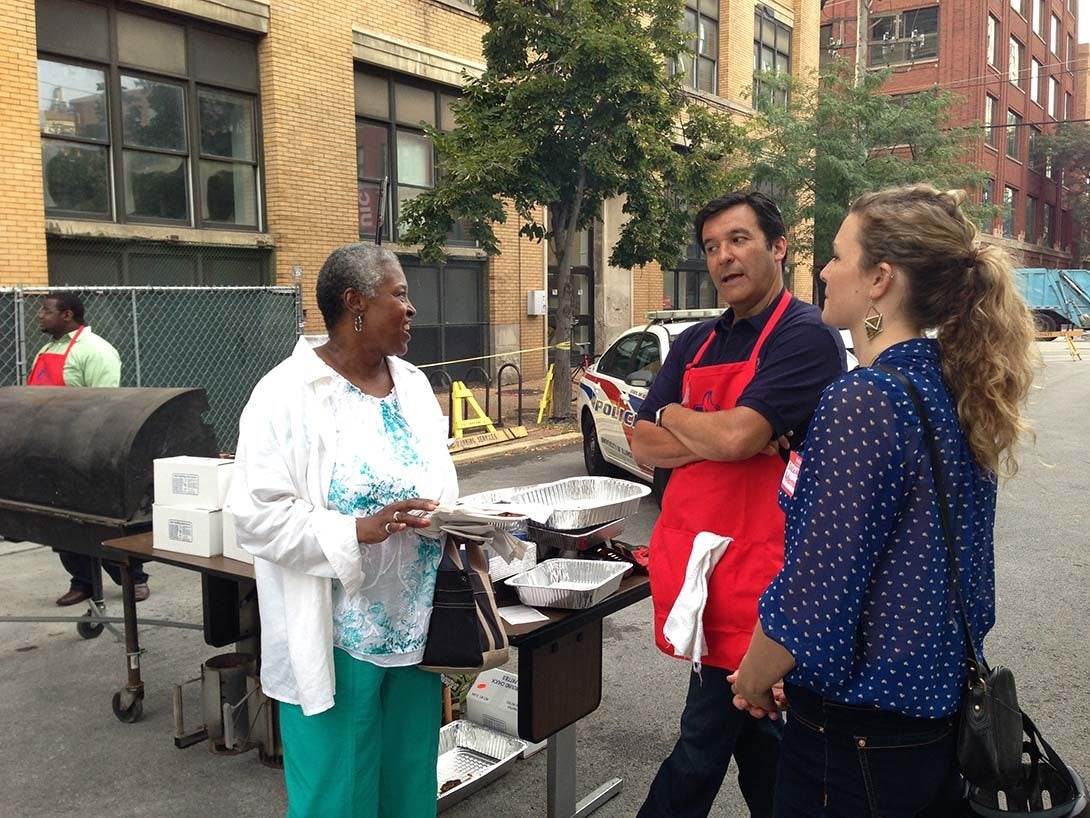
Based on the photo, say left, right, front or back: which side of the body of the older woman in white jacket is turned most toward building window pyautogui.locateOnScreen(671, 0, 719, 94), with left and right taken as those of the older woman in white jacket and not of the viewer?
left

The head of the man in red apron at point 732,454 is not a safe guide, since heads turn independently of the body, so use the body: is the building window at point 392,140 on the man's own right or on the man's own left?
on the man's own right

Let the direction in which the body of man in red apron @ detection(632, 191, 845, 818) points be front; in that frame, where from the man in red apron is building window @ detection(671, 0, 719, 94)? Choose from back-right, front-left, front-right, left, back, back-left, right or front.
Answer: back-right

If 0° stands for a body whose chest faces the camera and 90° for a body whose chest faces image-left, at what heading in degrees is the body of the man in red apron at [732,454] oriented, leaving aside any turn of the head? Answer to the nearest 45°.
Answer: approximately 45°

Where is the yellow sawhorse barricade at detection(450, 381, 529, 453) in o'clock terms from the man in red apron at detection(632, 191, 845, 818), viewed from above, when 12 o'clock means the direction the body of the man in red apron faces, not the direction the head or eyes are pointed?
The yellow sawhorse barricade is roughly at 4 o'clock from the man in red apron.

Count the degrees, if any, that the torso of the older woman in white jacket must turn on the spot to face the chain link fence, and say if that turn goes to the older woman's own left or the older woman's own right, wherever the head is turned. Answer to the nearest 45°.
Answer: approximately 135° to the older woman's own left

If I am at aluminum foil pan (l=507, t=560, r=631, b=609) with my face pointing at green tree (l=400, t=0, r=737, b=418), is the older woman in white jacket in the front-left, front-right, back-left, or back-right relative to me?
back-left
